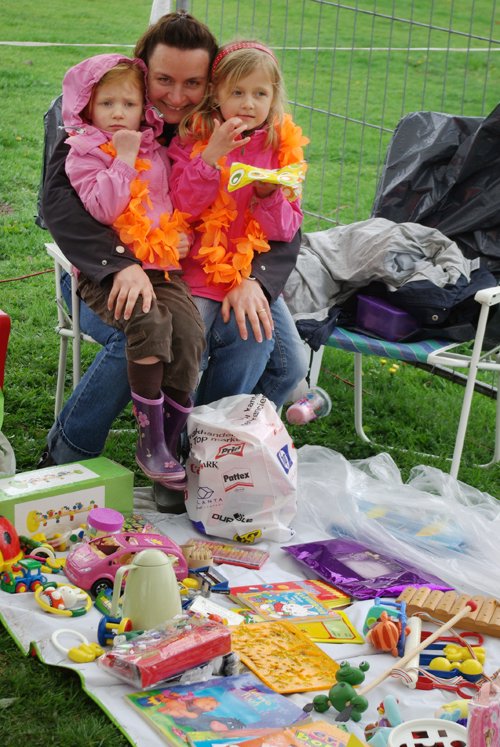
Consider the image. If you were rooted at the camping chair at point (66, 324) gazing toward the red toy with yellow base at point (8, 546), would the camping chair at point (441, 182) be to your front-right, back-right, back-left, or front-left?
back-left

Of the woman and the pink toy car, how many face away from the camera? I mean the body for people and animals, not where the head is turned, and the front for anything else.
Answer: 0

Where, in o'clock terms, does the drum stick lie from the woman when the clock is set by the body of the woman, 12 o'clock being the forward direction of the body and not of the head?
The drum stick is roughly at 11 o'clock from the woman.

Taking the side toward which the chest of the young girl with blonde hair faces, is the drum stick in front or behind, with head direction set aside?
in front

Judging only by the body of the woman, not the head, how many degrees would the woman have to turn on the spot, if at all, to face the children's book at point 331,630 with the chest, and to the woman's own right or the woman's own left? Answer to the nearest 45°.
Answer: approximately 45° to the woman's own left

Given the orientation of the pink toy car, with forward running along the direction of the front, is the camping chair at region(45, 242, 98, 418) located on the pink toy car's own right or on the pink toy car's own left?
on the pink toy car's own right

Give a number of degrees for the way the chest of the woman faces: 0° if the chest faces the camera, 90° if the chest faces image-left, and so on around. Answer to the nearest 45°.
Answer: approximately 0°

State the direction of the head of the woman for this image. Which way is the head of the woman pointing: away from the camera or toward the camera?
toward the camera

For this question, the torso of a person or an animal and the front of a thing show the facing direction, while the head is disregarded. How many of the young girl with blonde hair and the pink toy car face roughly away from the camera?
0

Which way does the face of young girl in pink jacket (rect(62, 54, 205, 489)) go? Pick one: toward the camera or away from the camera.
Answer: toward the camera

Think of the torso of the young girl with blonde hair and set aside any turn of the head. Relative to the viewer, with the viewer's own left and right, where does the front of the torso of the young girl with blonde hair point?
facing the viewer

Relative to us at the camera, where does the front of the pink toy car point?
facing the viewer and to the left of the viewer

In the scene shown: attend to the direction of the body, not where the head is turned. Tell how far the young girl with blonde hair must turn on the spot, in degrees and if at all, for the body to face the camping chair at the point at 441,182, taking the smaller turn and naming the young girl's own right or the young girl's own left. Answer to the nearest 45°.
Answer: approximately 135° to the young girl's own left
